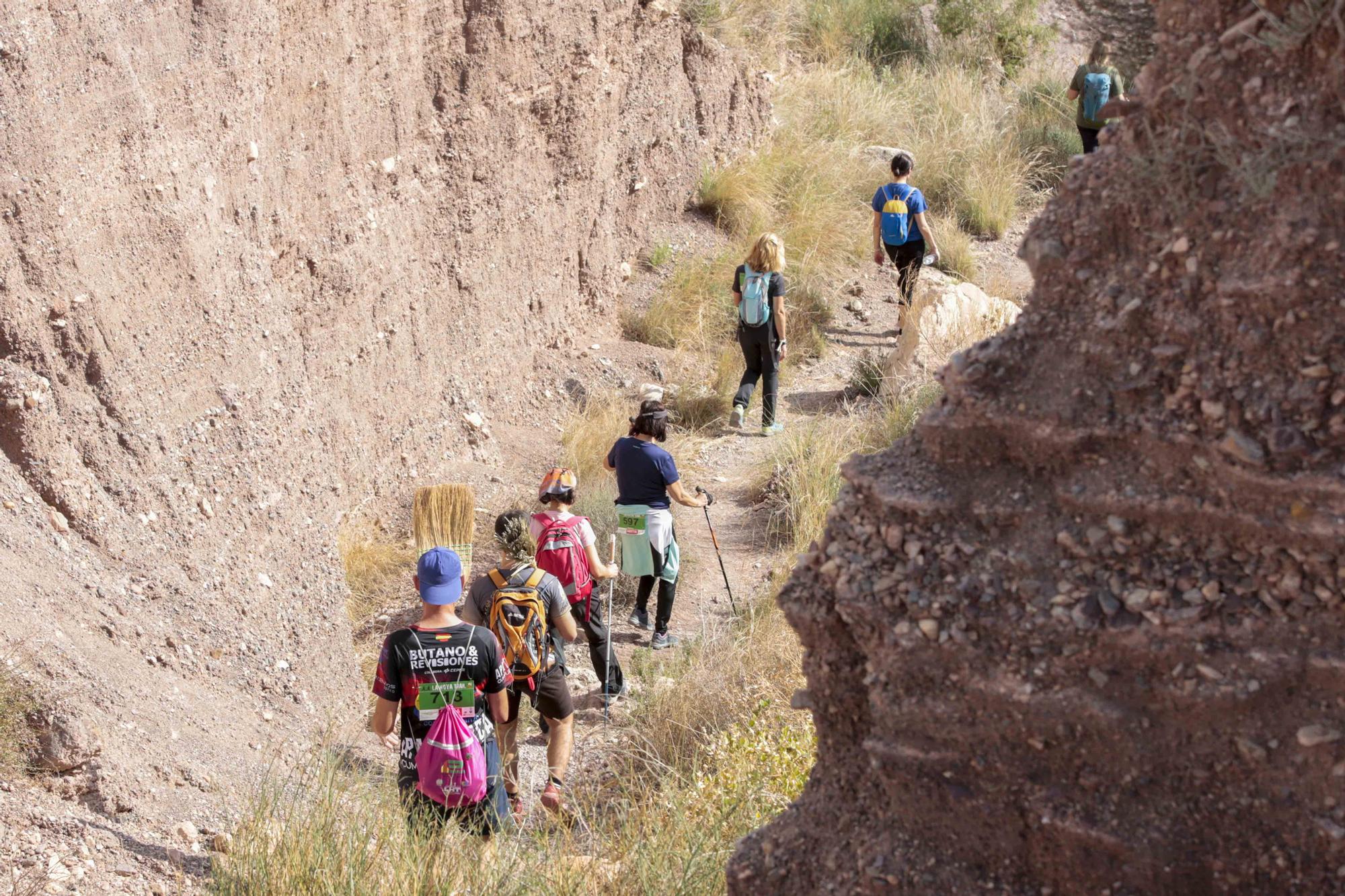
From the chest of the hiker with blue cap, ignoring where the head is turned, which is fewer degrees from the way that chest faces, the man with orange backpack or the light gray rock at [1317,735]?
the man with orange backpack

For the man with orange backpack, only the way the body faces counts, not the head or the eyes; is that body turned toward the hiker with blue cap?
no

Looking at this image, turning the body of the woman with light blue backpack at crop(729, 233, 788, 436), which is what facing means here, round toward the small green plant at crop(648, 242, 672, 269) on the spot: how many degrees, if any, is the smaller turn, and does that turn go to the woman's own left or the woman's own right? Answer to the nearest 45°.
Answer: approximately 90° to the woman's own left

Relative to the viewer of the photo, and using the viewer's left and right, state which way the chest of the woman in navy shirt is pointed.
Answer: facing away from the viewer and to the right of the viewer

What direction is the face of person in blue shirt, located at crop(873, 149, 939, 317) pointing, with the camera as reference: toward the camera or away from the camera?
away from the camera

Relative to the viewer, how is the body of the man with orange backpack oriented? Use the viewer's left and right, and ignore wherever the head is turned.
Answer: facing away from the viewer

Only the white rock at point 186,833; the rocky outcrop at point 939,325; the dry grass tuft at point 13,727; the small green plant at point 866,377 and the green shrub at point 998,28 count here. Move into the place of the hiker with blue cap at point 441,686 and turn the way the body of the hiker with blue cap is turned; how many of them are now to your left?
2

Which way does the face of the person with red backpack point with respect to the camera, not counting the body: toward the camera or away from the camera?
away from the camera

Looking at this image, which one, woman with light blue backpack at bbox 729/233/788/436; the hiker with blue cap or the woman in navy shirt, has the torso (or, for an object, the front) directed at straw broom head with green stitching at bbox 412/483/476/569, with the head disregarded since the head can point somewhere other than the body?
the hiker with blue cap

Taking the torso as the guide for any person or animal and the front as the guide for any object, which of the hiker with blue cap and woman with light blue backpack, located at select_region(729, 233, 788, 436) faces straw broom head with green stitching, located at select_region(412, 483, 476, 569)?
the hiker with blue cap

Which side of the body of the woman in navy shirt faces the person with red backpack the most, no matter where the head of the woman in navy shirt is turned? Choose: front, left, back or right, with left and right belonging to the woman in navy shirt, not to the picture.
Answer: back

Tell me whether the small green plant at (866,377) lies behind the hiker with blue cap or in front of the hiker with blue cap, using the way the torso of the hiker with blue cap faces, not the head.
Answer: in front

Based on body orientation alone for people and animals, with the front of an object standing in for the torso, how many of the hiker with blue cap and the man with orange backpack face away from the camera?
2

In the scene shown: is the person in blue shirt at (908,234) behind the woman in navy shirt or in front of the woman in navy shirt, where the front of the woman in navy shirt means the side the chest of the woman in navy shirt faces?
in front

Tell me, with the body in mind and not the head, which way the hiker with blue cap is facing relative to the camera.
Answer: away from the camera

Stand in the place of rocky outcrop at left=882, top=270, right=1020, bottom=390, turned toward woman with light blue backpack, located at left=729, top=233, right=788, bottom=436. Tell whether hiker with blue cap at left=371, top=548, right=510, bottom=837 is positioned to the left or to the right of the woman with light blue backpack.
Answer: left

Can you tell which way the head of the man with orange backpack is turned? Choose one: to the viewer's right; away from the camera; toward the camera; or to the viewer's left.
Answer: away from the camera

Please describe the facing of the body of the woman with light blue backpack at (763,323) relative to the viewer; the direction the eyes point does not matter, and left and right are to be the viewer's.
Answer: facing away from the viewer and to the right of the viewer
